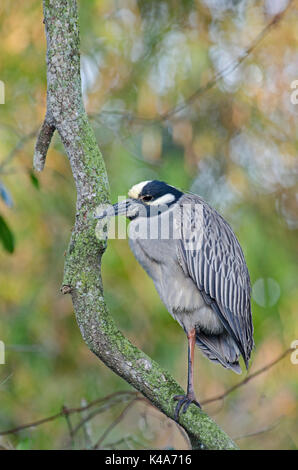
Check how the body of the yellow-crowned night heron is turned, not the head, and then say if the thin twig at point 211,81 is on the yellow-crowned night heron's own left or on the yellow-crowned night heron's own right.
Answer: on the yellow-crowned night heron's own right

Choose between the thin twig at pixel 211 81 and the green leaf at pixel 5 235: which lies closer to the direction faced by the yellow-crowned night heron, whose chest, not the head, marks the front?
the green leaf

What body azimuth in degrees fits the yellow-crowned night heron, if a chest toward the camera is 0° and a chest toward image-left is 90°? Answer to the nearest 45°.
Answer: approximately 90°

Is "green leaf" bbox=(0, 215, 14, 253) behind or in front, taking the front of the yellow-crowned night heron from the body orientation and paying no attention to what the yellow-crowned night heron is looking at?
in front
